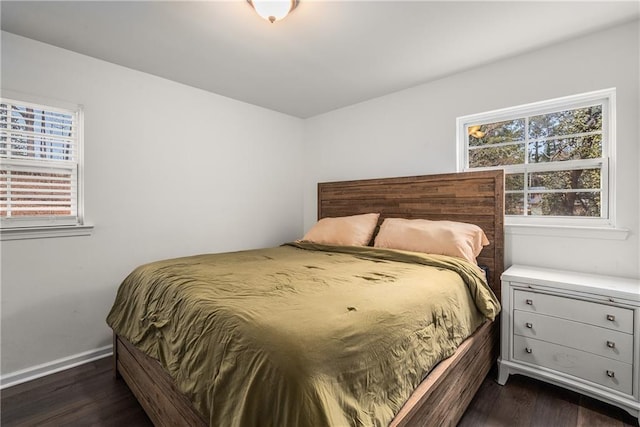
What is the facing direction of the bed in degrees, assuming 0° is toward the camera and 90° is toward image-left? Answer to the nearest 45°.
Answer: approximately 45°

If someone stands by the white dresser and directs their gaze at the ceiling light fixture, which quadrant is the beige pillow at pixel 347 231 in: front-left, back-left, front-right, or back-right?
front-right

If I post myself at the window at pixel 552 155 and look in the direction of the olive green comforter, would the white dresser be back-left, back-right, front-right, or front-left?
front-left

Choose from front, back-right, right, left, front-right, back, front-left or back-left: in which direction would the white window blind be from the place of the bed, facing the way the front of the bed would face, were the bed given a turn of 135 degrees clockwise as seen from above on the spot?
left

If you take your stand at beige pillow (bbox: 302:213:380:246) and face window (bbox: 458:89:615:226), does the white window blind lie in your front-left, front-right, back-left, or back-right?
back-right

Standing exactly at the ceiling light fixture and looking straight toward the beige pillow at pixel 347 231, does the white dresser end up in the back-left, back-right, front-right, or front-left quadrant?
front-right

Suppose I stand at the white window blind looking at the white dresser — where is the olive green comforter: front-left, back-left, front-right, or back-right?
front-right

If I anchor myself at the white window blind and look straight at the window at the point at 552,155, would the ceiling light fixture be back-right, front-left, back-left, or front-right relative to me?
front-right
